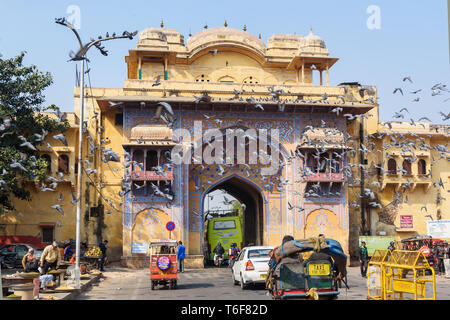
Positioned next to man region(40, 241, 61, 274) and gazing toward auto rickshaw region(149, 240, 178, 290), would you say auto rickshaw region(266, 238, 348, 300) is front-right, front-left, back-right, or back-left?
front-right

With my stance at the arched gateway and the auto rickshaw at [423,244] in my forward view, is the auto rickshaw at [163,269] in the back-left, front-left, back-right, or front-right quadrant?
front-right

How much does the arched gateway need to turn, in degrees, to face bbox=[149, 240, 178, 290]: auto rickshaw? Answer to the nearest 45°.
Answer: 0° — it already faces it

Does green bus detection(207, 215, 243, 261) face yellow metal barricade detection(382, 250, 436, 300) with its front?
no

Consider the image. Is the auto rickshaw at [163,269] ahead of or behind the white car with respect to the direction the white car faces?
ahead

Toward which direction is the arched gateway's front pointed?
toward the camera

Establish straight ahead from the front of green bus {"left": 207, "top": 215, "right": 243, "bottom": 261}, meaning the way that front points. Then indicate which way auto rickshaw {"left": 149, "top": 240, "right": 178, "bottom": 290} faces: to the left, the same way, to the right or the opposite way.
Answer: the same way
